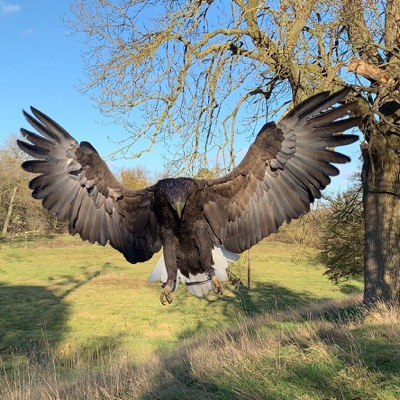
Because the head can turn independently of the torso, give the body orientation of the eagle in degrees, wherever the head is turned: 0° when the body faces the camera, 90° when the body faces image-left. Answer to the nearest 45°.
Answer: approximately 0°
